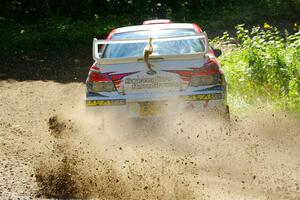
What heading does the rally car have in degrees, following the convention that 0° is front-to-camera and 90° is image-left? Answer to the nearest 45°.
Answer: approximately 180°
